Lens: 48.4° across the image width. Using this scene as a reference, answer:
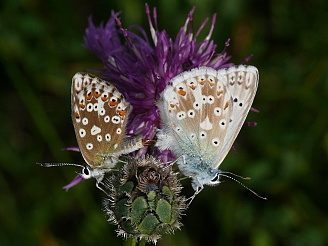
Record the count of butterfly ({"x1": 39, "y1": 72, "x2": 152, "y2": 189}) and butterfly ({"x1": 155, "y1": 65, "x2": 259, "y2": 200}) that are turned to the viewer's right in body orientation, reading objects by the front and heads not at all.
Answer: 1

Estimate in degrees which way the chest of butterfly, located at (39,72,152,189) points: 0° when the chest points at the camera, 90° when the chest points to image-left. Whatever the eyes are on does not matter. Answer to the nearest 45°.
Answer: approximately 90°

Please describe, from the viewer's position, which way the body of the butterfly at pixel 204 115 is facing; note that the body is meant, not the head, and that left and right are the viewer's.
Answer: facing to the right of the viewer

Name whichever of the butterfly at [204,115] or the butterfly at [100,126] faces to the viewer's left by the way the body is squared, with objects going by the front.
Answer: the butterfly at [100,126]

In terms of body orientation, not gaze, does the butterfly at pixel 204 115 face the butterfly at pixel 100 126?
no

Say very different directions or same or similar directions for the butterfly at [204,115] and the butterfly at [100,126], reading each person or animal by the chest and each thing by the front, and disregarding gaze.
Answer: very different directions

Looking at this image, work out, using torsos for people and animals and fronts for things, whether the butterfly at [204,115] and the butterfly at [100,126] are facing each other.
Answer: no

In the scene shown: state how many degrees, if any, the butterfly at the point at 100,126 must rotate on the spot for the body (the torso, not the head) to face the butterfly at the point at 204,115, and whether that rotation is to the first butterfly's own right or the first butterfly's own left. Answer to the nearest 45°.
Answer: approximately 180°
